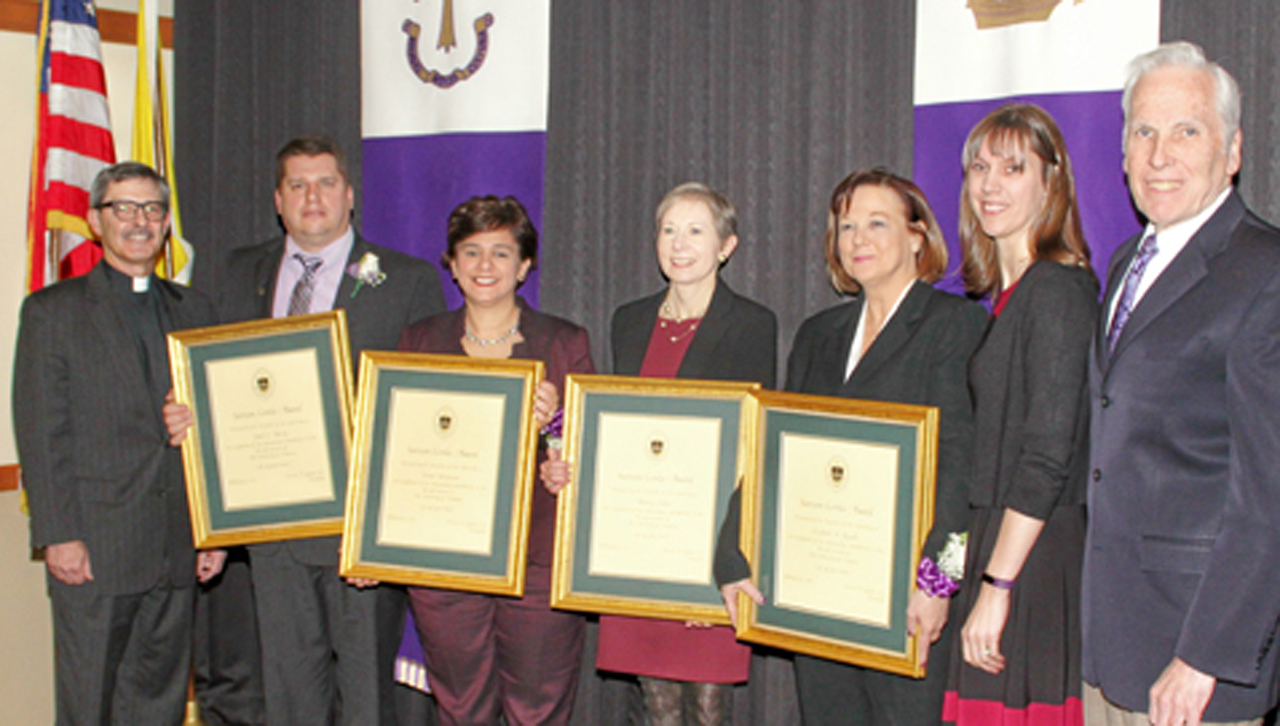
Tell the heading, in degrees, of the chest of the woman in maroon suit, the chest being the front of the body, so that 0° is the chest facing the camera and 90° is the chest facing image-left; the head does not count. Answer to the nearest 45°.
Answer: approximately 0°

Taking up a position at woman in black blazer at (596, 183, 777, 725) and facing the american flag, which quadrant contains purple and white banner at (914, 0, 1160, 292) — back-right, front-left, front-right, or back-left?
back-right

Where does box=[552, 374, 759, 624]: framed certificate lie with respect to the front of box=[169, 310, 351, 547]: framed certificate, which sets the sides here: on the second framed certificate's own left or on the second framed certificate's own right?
on the second framed certificate's own left

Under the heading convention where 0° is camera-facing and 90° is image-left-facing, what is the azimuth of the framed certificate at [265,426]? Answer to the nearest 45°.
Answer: approximately 0°
